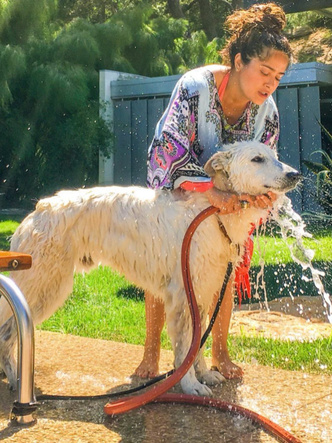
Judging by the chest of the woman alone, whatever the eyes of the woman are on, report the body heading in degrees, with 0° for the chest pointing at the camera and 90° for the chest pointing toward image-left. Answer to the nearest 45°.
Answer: approximately 315°

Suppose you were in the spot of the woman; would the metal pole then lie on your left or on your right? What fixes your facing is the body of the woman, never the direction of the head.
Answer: on your right

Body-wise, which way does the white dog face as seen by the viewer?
to the viewer's right

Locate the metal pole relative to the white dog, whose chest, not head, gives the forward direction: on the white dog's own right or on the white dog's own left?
on the white dog's own right
